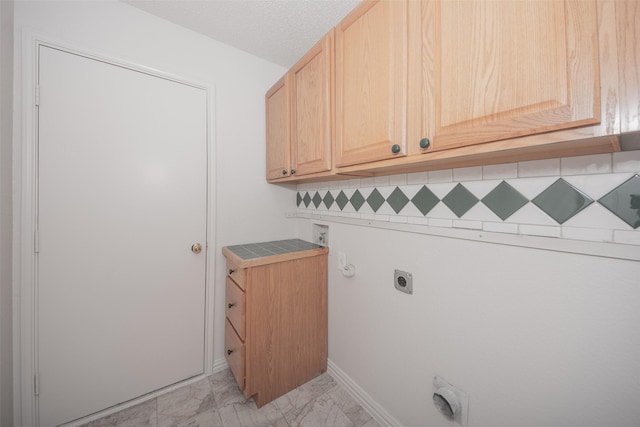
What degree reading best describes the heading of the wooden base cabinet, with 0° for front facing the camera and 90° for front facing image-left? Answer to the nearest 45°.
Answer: approximately 45°

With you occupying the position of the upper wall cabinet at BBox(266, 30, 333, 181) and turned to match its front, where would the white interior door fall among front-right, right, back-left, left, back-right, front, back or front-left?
front-right

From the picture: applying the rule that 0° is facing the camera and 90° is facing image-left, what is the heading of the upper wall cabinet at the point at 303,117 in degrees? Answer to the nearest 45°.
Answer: approximately 45°
